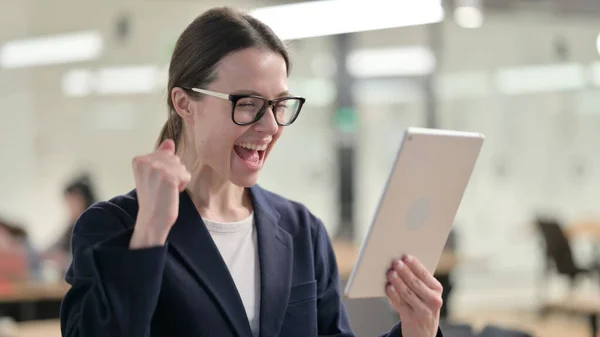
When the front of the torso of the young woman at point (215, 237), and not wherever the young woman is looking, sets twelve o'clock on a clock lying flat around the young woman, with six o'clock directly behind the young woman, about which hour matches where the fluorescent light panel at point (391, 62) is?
The fluorescent light panel is roughly at 8 o'clock from the young woman.

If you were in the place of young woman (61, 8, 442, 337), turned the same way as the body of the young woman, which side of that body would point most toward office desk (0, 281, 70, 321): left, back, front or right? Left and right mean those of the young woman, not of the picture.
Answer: back

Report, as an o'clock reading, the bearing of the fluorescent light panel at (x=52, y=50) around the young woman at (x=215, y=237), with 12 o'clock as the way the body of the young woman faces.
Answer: The fluorescent light panel is roughly at 7 o'clock from the young woman.

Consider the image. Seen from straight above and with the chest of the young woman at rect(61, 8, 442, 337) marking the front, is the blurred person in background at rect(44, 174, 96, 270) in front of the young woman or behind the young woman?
behind

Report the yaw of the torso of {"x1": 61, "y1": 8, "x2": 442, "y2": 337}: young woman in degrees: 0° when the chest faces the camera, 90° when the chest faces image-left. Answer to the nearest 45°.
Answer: approximately 315°

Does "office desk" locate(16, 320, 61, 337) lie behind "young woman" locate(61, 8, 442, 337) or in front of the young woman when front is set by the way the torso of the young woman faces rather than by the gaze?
behind

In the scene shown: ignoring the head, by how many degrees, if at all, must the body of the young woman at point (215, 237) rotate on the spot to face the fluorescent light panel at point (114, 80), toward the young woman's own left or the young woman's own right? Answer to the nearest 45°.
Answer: approximately 135° to the young woman's own left

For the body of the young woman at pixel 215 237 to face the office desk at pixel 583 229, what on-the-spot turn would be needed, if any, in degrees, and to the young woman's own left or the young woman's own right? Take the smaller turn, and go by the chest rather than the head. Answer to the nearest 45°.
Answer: approximately 90° to the young woman's own left

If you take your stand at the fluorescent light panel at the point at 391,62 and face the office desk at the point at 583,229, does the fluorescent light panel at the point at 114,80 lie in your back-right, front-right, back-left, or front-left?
back-right
